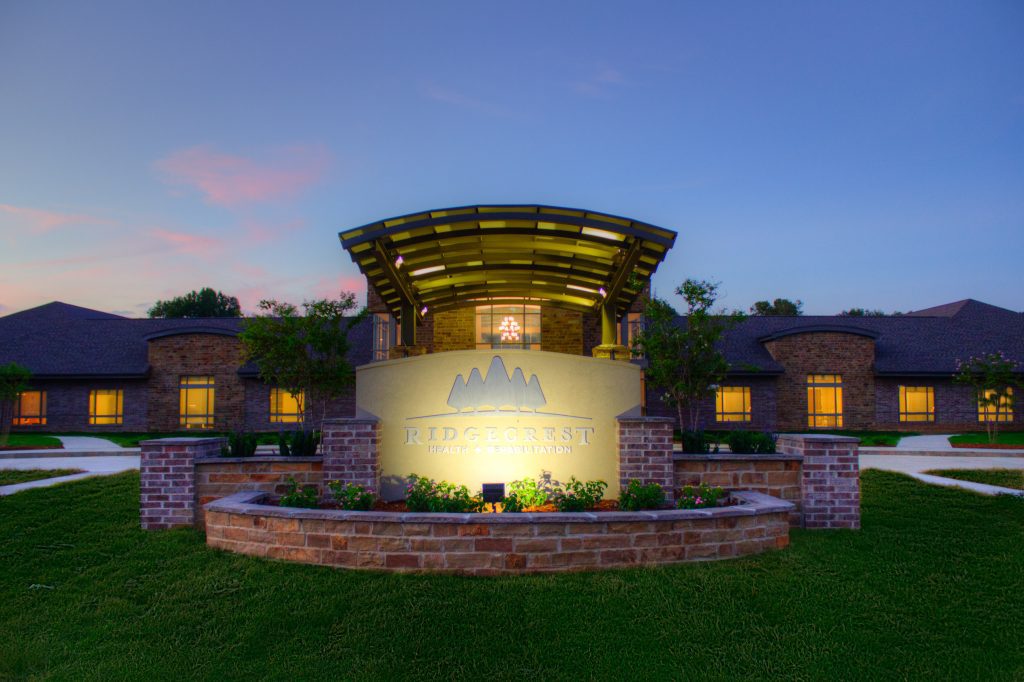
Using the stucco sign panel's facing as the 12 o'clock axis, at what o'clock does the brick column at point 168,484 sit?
The brick column is roughly at 3 o'clock from the stucco sign panel.

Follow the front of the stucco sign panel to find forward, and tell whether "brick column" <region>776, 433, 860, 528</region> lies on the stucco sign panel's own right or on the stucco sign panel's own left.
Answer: on the stucco sign panel's own left

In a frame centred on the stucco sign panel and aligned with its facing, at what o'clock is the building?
The building is roughly at 6 o'clock from the stucco sign panel.

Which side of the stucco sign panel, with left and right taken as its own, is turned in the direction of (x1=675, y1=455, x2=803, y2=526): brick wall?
left

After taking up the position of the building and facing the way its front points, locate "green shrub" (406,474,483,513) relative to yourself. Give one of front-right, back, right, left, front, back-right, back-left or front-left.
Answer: front

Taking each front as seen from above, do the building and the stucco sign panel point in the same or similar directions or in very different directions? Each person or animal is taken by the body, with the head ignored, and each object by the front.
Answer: same or similar directions

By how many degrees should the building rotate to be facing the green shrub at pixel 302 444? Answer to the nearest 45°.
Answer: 0° — it already faces it

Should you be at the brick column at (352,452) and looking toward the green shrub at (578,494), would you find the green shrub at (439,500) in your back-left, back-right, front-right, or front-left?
front-right

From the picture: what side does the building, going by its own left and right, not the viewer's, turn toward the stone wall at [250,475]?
front

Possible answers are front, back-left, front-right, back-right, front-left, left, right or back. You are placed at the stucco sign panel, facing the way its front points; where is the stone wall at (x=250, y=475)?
right

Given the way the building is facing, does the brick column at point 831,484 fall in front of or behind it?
in front

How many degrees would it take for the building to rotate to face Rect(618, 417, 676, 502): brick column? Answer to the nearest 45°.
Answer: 0° — it already faces it

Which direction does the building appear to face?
toward the camera

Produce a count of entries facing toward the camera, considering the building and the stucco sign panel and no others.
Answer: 2

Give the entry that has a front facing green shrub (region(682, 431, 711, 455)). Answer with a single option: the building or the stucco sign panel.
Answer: the building

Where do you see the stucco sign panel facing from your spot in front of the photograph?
facing the viewer
